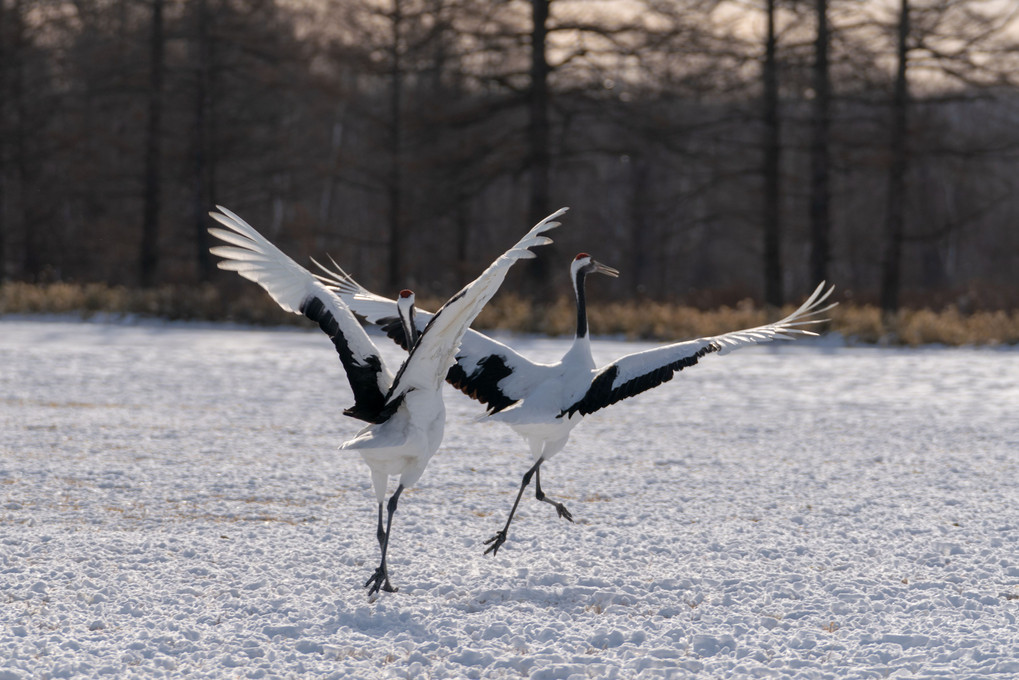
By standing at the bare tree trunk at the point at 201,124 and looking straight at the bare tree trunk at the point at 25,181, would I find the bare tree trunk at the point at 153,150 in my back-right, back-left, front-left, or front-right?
front-left

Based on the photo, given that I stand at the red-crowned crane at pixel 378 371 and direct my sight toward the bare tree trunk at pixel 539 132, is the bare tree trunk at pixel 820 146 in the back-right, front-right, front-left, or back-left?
front-right

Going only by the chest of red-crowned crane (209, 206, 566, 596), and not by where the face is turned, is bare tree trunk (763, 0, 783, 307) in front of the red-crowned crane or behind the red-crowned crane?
in front

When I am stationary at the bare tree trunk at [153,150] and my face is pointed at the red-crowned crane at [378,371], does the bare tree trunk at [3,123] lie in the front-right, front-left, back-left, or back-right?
back-right

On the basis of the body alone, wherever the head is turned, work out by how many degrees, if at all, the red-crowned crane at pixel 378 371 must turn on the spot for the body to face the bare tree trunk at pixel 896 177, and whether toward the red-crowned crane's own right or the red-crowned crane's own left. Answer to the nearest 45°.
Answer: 0° — it already faces it

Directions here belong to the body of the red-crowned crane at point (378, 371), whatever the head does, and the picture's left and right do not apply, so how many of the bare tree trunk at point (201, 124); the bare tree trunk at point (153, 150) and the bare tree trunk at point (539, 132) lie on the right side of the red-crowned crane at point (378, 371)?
0

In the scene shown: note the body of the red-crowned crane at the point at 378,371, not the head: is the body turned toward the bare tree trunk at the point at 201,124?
no

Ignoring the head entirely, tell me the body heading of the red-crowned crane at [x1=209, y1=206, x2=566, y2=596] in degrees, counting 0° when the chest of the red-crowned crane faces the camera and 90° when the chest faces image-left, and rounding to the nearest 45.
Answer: approximately 225°

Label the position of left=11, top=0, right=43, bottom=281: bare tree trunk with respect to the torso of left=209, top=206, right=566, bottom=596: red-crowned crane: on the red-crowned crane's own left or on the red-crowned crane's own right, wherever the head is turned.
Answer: on the red-crowned crane's own left

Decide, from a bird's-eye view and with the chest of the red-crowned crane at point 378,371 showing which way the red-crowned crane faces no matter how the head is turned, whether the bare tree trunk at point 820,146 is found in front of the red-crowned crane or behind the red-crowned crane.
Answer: in front

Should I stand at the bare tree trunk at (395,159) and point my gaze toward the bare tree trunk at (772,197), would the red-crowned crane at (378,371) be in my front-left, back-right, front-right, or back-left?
front-right

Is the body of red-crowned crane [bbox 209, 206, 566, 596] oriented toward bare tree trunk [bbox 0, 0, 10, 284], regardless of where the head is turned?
no

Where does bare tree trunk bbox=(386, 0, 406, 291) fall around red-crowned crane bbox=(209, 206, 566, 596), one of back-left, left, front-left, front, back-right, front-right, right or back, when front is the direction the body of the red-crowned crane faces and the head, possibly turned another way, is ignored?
front-left

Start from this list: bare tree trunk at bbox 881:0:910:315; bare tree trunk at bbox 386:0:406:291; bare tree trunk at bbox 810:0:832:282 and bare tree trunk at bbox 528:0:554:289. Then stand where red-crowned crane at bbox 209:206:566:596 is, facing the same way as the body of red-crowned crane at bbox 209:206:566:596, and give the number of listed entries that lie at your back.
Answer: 0

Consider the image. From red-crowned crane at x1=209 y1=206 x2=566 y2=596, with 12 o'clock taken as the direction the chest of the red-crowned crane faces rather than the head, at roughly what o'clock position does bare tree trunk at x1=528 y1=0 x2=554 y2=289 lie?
The bare tree trunk is roughly at 11 o'clock from the red-crowned crane.
